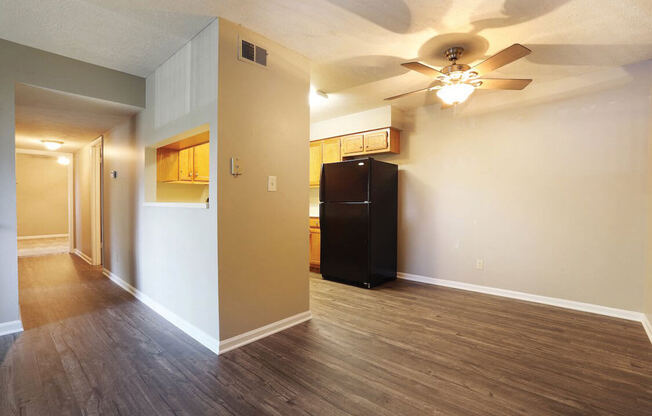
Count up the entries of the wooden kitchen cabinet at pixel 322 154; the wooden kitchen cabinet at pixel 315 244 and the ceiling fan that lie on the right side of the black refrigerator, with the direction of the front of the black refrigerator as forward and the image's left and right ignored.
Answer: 2

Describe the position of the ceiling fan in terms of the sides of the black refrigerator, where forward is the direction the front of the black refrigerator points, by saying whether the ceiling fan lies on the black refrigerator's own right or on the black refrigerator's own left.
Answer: on the black refrigerator's own left

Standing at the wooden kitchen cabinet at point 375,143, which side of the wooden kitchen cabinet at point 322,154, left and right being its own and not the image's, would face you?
left

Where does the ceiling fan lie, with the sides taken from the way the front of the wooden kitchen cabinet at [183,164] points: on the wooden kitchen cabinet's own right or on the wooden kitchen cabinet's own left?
on the wooden kitchen cabinet's own left

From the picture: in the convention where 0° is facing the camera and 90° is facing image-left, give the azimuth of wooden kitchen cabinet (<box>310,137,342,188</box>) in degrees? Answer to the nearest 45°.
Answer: approximately 45°
